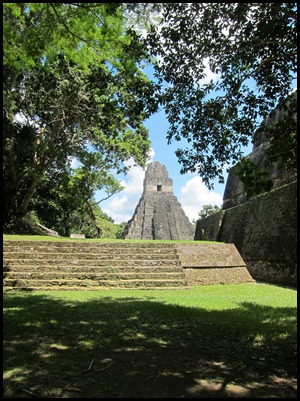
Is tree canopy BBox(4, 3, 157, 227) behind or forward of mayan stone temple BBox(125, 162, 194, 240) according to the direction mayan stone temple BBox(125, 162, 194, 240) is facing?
forward

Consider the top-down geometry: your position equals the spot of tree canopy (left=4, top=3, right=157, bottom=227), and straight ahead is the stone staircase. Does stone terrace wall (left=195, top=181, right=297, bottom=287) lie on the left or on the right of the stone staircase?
left

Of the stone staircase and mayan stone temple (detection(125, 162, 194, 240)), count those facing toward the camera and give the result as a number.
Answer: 2

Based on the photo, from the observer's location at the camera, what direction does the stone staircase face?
facing the viewer

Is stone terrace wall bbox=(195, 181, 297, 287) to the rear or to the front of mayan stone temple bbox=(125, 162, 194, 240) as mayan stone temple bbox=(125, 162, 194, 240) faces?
to the front

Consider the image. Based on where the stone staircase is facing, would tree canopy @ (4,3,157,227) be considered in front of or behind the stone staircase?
behind

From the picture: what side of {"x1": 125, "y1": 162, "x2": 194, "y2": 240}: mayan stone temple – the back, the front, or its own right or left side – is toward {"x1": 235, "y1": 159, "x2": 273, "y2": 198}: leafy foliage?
front

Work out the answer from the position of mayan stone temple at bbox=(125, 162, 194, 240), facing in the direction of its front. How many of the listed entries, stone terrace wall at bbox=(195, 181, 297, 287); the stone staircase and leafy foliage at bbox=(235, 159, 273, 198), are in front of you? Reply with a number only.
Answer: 3

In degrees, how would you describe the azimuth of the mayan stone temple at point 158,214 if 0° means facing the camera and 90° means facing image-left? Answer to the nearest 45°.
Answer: approximately 0°
